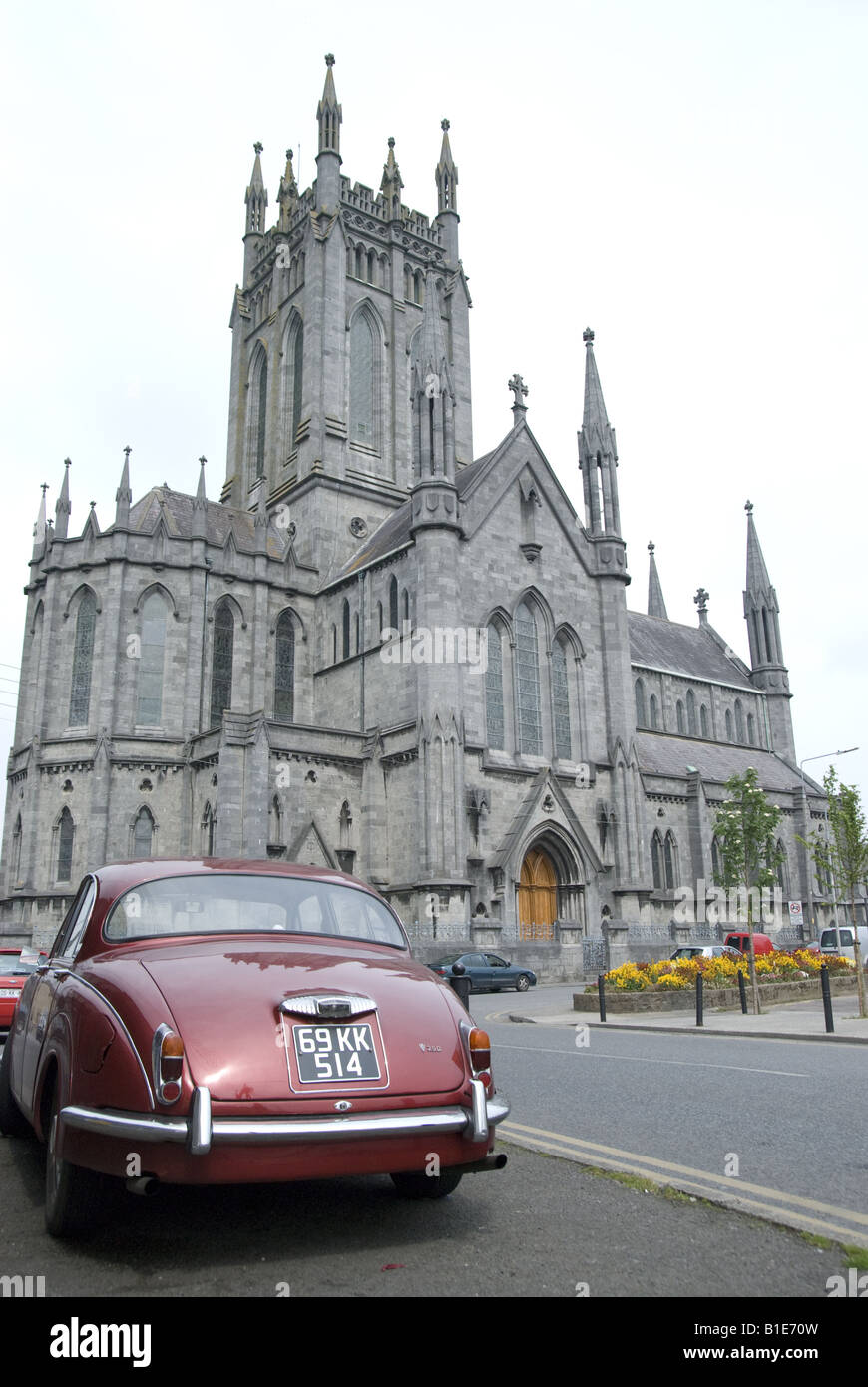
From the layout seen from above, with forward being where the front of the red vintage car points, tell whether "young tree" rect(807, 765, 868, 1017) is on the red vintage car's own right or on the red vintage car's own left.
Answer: on the red vintage car's own right

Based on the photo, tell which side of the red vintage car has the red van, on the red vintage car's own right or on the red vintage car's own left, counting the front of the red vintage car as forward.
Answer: on the red vintage car's own right

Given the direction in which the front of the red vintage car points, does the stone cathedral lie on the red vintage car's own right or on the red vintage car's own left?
on the red vintage car's own right

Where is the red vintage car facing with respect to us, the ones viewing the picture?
facing away from the viewer and to the left of the viewer

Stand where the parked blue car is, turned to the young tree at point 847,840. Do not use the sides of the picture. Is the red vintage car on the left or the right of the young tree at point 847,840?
right
